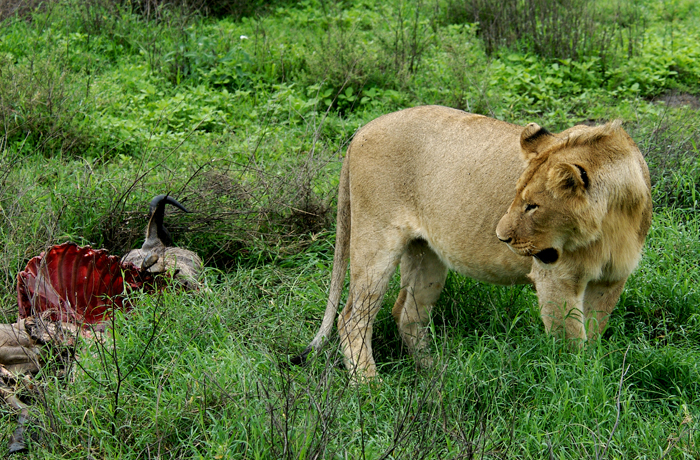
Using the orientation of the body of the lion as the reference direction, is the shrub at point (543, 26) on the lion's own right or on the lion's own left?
on the lion's own left

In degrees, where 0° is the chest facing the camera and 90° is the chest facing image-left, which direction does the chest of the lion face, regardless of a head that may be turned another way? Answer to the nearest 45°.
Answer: approximately 270°

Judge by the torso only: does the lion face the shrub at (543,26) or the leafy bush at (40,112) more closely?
the shrub

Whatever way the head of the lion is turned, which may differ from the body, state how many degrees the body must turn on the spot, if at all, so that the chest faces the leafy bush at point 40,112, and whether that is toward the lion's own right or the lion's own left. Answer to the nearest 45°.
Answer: approximately 135° to the lion's own left
